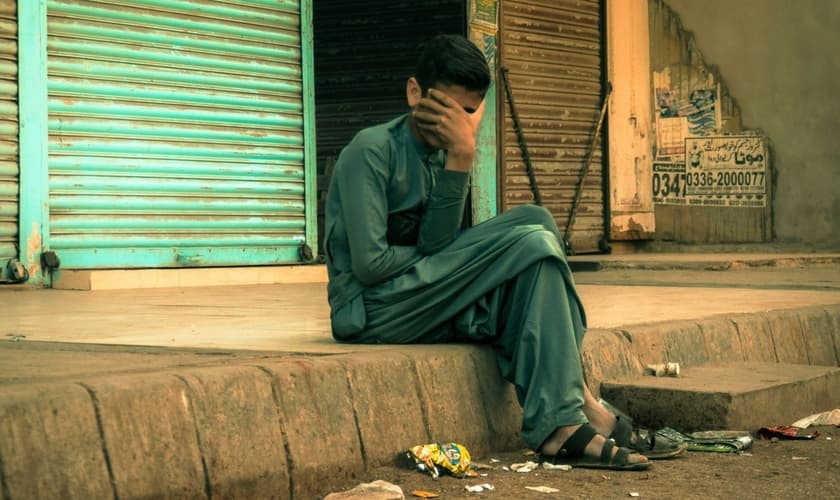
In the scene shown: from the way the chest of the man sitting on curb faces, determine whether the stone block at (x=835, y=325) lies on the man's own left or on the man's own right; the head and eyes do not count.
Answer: on the man's own left

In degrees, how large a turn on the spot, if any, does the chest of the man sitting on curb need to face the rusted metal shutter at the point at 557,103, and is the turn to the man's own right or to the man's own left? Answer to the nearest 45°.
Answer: approximately 135° to the man's own left

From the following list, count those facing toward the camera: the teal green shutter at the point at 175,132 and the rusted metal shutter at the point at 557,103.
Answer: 2

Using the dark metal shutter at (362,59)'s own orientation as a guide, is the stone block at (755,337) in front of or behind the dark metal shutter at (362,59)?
in front

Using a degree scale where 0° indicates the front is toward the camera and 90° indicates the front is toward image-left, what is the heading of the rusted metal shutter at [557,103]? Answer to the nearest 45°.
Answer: approximately 0°

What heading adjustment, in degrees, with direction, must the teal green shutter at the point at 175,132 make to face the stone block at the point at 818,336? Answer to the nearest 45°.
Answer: approximately 45° to its left

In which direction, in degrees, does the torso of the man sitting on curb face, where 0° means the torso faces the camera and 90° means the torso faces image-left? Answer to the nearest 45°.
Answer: approximately 315°

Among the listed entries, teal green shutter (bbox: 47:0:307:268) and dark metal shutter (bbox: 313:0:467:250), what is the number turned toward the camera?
2
